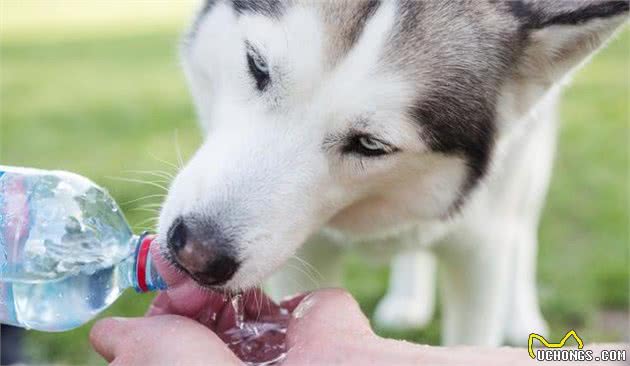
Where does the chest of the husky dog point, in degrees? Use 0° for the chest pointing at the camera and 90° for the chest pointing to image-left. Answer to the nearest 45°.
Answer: approximately 45°

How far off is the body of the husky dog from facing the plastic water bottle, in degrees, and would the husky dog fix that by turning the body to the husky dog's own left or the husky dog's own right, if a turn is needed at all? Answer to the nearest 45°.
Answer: approximately 45° to the husky dog's own right
